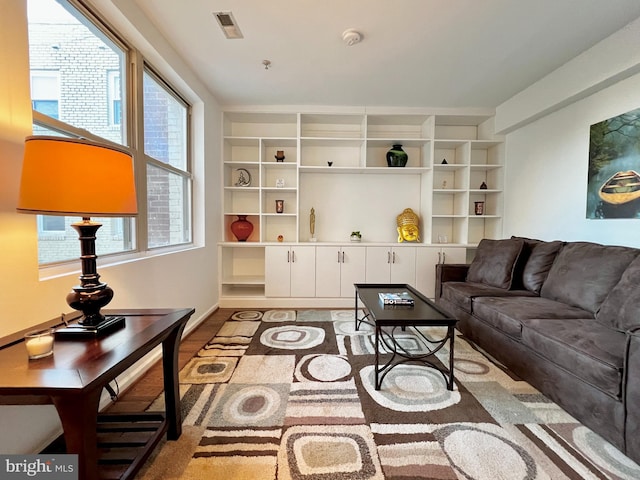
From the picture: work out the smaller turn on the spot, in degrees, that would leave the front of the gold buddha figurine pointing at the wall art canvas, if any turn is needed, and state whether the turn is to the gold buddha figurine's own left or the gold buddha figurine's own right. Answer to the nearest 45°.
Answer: approximately 45° to the gold buddha figurine's own left

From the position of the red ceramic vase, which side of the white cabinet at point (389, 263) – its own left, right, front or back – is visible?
right

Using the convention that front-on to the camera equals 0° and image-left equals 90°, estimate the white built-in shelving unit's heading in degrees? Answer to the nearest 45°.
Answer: approximately 0°

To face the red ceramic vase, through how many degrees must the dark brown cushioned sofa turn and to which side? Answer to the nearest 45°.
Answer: approximately 45° to its right
